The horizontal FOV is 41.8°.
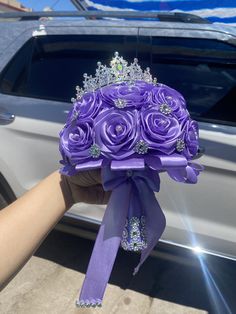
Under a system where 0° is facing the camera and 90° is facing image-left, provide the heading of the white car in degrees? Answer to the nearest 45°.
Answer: approximately 270°
